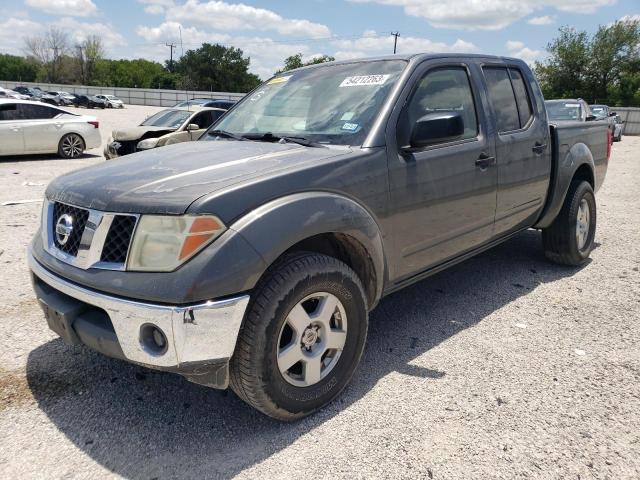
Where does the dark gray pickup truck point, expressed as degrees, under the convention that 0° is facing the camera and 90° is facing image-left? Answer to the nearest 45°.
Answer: approximately 45°

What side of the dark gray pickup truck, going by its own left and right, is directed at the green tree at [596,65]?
back

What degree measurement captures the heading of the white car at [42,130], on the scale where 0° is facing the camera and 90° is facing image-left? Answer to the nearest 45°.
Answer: approximately 90°

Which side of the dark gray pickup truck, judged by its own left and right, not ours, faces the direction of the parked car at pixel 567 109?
back

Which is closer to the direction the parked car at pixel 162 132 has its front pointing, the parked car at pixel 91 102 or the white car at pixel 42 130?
the white car

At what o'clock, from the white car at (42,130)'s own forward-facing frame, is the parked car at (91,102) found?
The parked car is roughly at 3 o'clock from the white car.

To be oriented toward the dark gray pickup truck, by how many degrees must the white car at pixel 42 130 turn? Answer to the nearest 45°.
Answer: approximately 90° to its left
